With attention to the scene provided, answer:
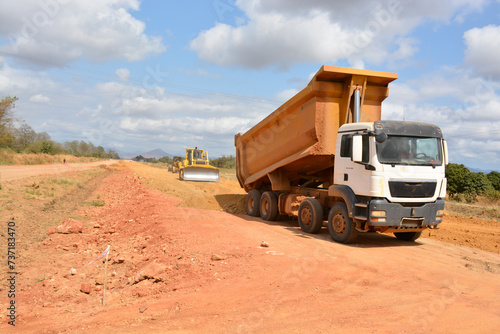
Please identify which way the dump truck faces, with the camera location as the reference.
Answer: facing the viewer and to the right of the viewer

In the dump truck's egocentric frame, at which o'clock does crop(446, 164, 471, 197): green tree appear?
The green tree is roughly at 8 o'clock from the dump truck.

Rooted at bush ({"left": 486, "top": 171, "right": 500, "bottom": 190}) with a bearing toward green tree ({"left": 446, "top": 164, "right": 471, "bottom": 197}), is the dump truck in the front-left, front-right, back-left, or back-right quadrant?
front-left

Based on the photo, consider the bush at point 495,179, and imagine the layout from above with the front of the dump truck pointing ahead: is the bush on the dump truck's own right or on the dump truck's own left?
on the dump truck's own left
